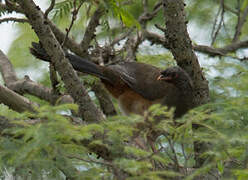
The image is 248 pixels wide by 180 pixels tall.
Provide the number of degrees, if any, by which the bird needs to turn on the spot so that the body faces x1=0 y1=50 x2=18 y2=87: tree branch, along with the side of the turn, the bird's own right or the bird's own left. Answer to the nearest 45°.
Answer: approximately 180°

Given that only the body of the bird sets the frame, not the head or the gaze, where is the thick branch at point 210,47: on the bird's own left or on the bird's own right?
on the bird's own left

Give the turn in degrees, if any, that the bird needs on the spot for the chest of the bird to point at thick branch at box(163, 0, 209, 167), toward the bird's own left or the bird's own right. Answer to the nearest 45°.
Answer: approximately 45° to the bird's own right

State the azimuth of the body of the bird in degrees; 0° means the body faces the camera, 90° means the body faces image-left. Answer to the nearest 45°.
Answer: approximately 270°

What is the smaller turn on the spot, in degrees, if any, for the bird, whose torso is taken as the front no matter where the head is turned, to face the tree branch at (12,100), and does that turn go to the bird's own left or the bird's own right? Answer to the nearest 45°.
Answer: approximately 135° to the bird's own right

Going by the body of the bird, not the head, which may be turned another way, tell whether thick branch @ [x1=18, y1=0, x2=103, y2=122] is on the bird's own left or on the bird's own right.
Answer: on the bird's own right
